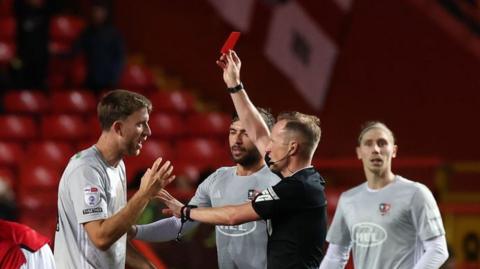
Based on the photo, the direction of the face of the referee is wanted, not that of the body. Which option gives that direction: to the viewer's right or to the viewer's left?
to the viewer's left

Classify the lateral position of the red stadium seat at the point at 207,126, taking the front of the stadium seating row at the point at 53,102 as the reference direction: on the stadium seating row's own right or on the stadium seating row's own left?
on the stadium seating row's own left

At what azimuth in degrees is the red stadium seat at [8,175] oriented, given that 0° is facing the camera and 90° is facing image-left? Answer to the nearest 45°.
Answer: approximately 0°

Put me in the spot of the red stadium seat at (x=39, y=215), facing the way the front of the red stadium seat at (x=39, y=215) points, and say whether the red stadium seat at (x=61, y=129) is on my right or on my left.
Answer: on my left

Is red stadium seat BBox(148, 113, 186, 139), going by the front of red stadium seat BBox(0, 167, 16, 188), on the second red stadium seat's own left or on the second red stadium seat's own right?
on the second red stadium seat's own left

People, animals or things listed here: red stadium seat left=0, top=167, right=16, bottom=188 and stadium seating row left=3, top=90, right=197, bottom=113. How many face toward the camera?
2

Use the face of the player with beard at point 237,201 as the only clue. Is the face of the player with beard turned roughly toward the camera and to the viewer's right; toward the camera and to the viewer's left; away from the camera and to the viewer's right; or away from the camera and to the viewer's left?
toward the camera and to the viewer's left

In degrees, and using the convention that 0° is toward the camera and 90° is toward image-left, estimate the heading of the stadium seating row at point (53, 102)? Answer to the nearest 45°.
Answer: approximately 0°
